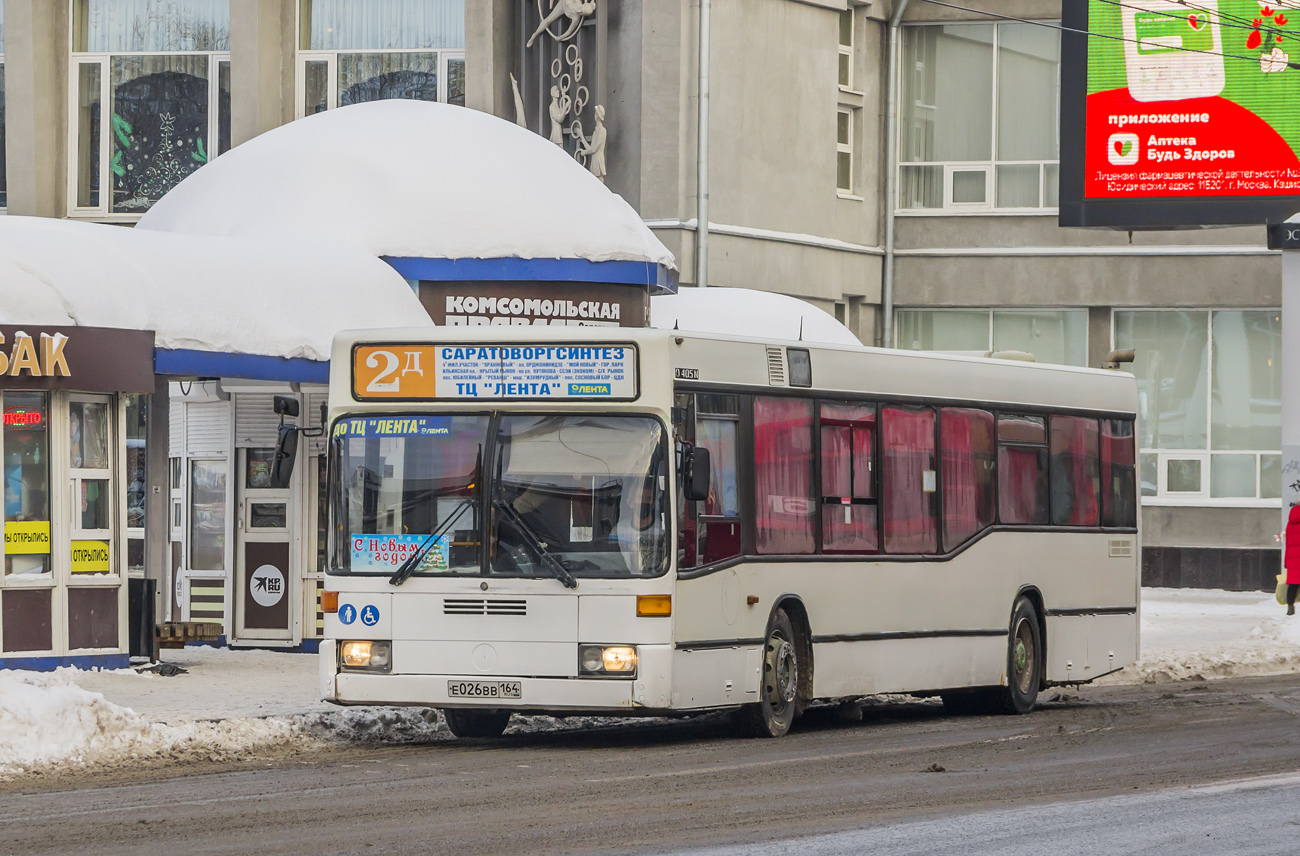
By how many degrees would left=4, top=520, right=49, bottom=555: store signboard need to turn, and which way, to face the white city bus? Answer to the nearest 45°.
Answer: approximately 45° to its left

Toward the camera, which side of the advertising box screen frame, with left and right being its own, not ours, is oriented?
front

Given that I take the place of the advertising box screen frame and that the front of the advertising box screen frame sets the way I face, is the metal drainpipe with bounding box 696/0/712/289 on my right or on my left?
on my right

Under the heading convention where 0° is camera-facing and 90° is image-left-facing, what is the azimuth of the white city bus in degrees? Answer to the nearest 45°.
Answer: approximately 45°

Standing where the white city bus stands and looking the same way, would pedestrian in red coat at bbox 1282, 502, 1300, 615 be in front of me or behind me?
behind

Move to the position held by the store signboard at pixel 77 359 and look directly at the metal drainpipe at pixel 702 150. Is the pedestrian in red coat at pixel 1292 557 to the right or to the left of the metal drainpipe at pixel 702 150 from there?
right

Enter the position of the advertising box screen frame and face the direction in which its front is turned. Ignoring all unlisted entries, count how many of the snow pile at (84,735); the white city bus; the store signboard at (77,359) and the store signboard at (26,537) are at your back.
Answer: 0

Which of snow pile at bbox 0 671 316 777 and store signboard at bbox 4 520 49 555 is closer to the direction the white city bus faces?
the snow pile

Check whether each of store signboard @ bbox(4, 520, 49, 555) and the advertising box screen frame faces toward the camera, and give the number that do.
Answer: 2

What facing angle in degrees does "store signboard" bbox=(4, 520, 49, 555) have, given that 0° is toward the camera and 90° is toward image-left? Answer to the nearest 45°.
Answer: approximately 0°

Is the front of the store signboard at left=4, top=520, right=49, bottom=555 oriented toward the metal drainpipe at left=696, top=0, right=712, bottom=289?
no

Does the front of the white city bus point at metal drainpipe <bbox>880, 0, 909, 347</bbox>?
no

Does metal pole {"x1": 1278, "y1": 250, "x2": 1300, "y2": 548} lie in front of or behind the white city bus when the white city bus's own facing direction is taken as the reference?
behind

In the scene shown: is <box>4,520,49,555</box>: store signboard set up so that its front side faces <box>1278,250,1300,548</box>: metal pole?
no
